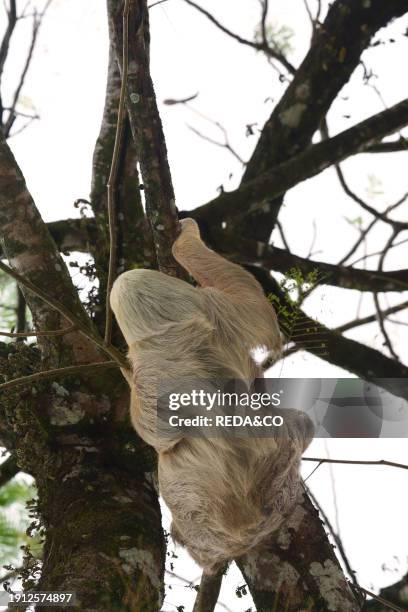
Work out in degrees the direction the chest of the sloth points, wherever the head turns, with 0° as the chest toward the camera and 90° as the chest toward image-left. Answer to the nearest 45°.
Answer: approximately 180°
